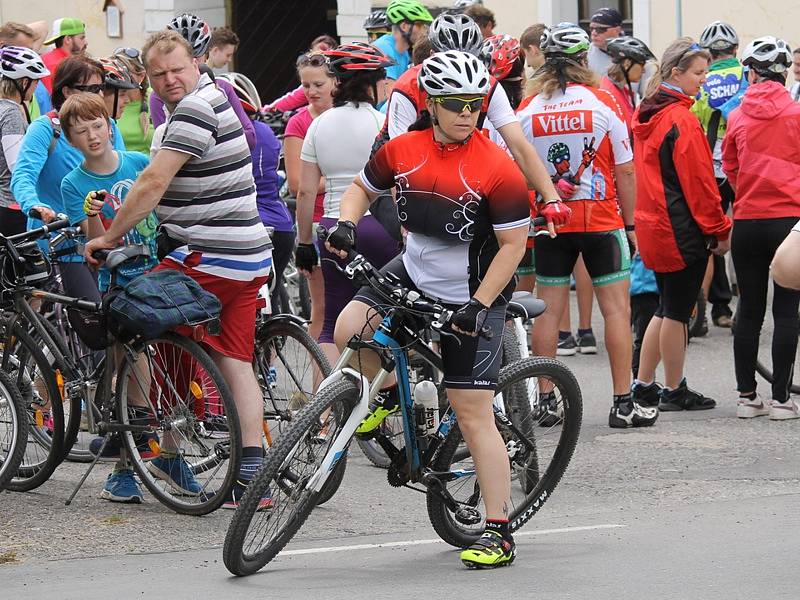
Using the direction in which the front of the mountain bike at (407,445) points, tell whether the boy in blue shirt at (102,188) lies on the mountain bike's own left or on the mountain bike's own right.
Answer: on the mountain bike's own right

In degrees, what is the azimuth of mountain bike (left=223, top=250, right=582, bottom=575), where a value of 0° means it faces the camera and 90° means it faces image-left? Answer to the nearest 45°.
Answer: approximately 45°

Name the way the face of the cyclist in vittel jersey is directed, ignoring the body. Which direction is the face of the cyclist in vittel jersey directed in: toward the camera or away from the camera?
away from the camera

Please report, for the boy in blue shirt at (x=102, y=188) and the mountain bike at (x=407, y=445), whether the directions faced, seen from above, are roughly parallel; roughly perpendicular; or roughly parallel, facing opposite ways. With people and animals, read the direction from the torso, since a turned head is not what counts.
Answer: roughly perpendicular

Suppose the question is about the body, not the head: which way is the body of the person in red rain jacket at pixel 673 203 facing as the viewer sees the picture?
to the viewer's right

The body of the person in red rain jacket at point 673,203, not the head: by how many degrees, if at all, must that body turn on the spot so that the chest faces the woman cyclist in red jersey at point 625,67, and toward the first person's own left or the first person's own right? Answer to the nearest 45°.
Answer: approximately 90° to the first person's own left

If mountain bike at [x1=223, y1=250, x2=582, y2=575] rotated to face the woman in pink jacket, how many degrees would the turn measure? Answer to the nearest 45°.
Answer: approximately 180°

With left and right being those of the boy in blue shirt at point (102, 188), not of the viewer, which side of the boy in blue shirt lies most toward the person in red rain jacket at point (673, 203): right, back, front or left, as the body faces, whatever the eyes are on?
left

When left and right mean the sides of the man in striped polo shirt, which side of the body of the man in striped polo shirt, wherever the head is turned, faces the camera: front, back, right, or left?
left
